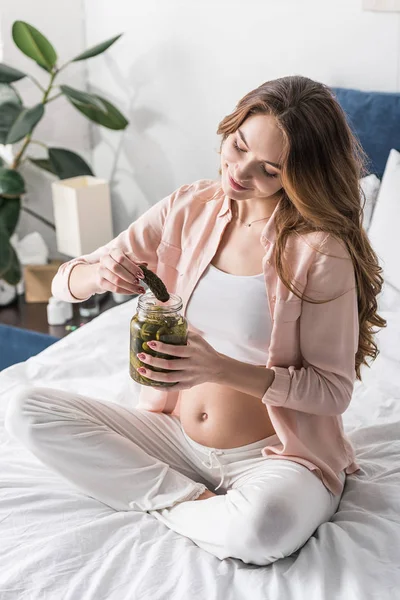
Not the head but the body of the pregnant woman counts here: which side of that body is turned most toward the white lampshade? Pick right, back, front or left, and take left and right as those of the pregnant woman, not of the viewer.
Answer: right

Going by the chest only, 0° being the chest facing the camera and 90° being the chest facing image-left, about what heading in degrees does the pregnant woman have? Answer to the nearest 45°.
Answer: approximately 45°

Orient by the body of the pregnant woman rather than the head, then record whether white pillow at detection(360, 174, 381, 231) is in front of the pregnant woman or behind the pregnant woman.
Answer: behind

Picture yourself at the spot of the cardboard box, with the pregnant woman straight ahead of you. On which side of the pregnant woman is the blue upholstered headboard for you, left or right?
left

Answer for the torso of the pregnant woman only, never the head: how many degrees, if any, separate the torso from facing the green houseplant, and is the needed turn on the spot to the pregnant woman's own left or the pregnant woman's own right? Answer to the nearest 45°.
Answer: approximately 90° to the pregnant woman's own right

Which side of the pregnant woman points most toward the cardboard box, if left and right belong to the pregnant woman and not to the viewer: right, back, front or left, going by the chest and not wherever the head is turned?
right
